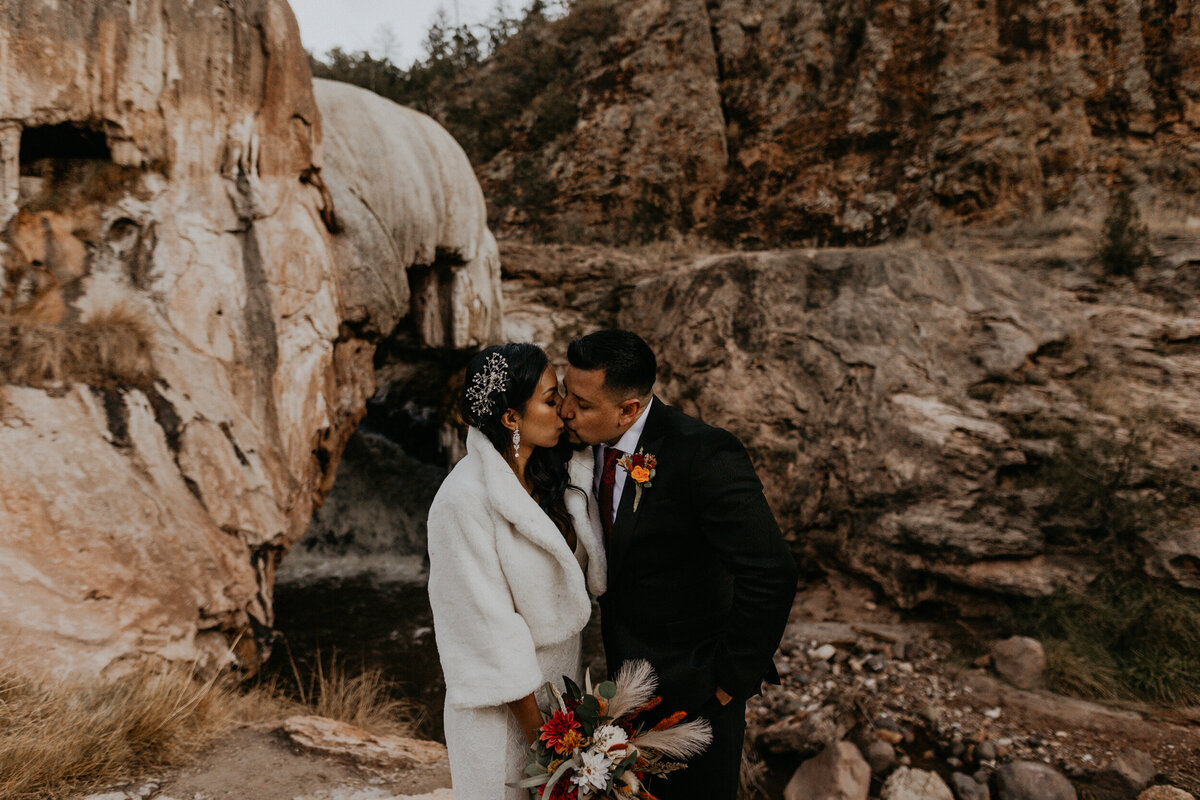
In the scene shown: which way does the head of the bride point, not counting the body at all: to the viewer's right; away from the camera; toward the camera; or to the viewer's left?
to the viewer's right

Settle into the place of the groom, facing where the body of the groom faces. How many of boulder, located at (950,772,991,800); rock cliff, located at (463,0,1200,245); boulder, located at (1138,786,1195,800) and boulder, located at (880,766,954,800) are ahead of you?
0

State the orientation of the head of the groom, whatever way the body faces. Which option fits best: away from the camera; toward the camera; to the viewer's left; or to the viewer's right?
to the viewer's left

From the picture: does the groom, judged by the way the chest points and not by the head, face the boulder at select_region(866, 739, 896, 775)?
no

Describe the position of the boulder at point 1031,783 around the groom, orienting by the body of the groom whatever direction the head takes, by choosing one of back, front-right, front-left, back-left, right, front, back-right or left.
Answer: back

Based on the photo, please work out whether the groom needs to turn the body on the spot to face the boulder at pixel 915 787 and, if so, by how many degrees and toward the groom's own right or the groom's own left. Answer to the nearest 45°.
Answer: approximately 180°

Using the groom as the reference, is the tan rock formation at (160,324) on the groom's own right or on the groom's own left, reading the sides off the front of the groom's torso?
on the groom's own right

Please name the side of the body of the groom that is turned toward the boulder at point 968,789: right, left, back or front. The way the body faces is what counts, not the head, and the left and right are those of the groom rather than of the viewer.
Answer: back

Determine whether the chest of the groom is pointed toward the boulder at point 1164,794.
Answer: no

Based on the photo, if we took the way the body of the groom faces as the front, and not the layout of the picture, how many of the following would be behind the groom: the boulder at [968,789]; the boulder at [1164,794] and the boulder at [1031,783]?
3

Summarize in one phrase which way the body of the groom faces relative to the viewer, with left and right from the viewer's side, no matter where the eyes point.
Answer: facing the viewer and to the left of the viewer

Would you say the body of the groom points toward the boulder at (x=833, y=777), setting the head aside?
no

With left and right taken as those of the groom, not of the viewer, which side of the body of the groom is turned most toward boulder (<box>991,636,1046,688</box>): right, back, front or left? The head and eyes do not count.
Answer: back

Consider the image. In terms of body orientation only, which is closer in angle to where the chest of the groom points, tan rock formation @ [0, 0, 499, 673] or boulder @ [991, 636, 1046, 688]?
the tan rock formation
